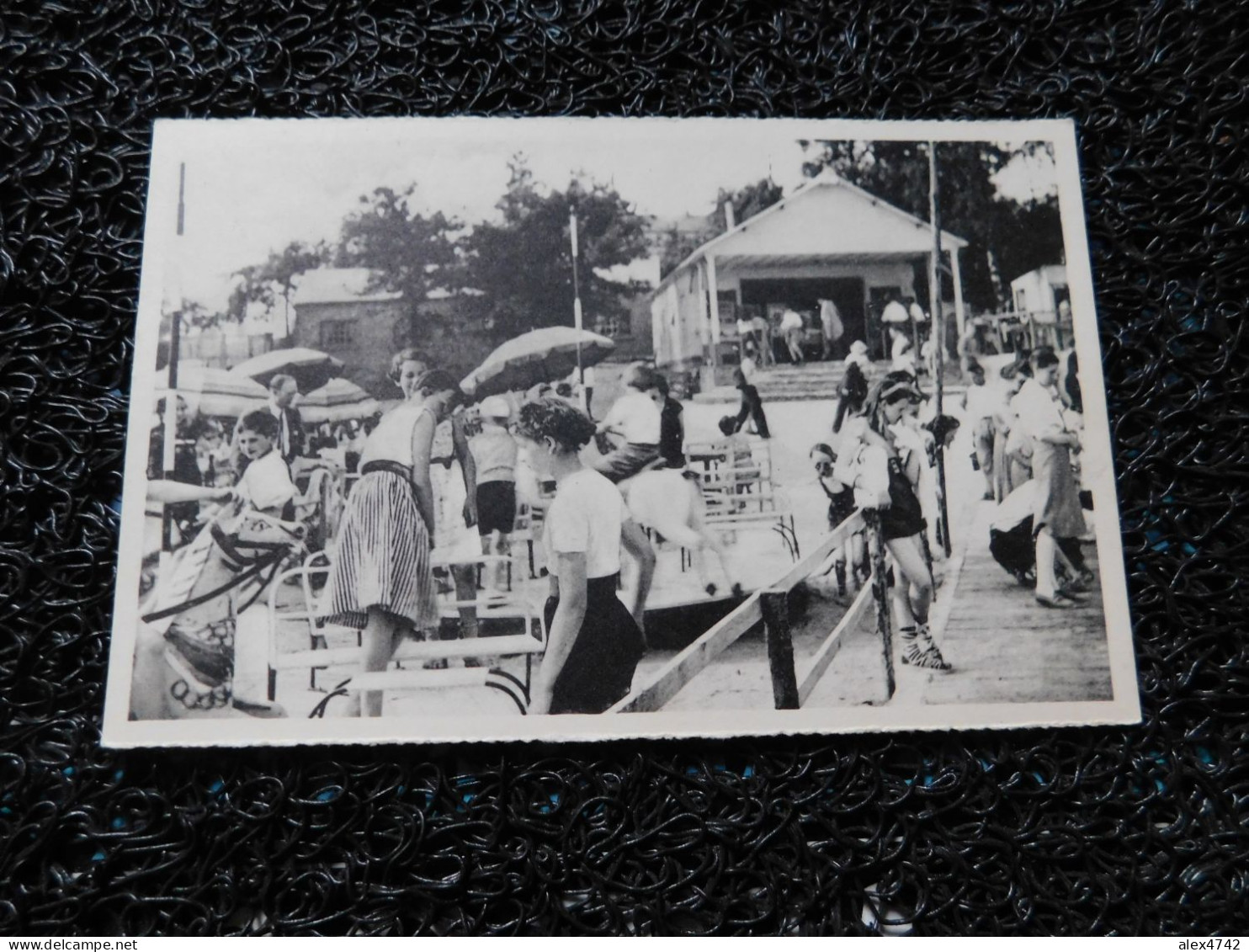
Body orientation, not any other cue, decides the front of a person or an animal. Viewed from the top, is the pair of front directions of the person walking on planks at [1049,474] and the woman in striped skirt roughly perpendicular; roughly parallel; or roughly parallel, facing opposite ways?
roughly perpendicular

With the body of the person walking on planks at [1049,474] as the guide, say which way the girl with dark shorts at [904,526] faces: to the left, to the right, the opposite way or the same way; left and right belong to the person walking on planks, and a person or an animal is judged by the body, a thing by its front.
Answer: the same way

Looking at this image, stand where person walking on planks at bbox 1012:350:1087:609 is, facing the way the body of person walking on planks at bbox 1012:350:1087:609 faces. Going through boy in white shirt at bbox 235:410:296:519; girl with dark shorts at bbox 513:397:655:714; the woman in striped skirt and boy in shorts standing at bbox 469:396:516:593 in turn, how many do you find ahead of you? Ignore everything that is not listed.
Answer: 0
